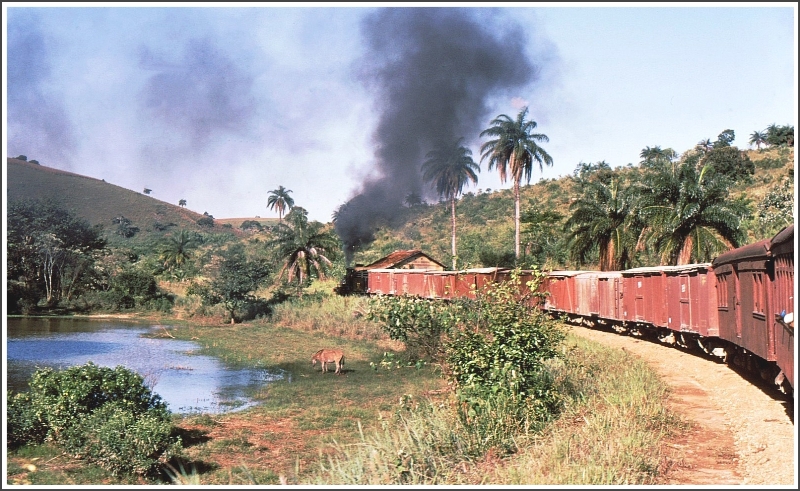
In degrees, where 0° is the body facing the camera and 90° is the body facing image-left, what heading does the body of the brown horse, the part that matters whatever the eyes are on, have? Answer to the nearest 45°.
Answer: approximately 90°

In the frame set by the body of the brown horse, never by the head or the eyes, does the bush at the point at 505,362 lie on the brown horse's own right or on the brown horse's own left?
on the brown horse's own left

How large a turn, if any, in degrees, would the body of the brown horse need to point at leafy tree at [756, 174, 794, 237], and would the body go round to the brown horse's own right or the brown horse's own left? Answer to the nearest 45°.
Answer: approximately 135° to the brown horse's own right

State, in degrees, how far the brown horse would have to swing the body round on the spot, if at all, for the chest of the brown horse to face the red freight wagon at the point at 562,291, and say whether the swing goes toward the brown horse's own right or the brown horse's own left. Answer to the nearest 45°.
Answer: approximately 135° to the brown horse's own right

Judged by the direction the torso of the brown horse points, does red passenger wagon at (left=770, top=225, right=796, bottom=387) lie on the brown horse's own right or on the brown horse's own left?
on the brown horse's own left

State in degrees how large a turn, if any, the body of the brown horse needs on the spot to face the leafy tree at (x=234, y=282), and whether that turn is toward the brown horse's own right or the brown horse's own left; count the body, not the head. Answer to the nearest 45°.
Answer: approximately 90° to the brown horse's own right

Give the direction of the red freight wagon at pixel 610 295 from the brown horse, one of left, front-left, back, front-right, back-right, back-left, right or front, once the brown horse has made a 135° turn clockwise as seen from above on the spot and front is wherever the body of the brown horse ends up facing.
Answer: front-right

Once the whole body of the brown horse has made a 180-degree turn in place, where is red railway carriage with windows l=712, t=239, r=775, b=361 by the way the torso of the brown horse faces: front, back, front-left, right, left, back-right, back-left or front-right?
front-right

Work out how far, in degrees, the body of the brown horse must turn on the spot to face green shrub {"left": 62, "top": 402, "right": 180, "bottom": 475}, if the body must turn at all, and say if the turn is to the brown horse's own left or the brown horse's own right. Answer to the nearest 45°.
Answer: approximately 90° to the brown horse's own left

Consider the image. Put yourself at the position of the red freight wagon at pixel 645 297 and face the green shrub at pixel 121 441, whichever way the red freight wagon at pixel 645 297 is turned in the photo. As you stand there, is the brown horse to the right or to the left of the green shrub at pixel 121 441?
right
